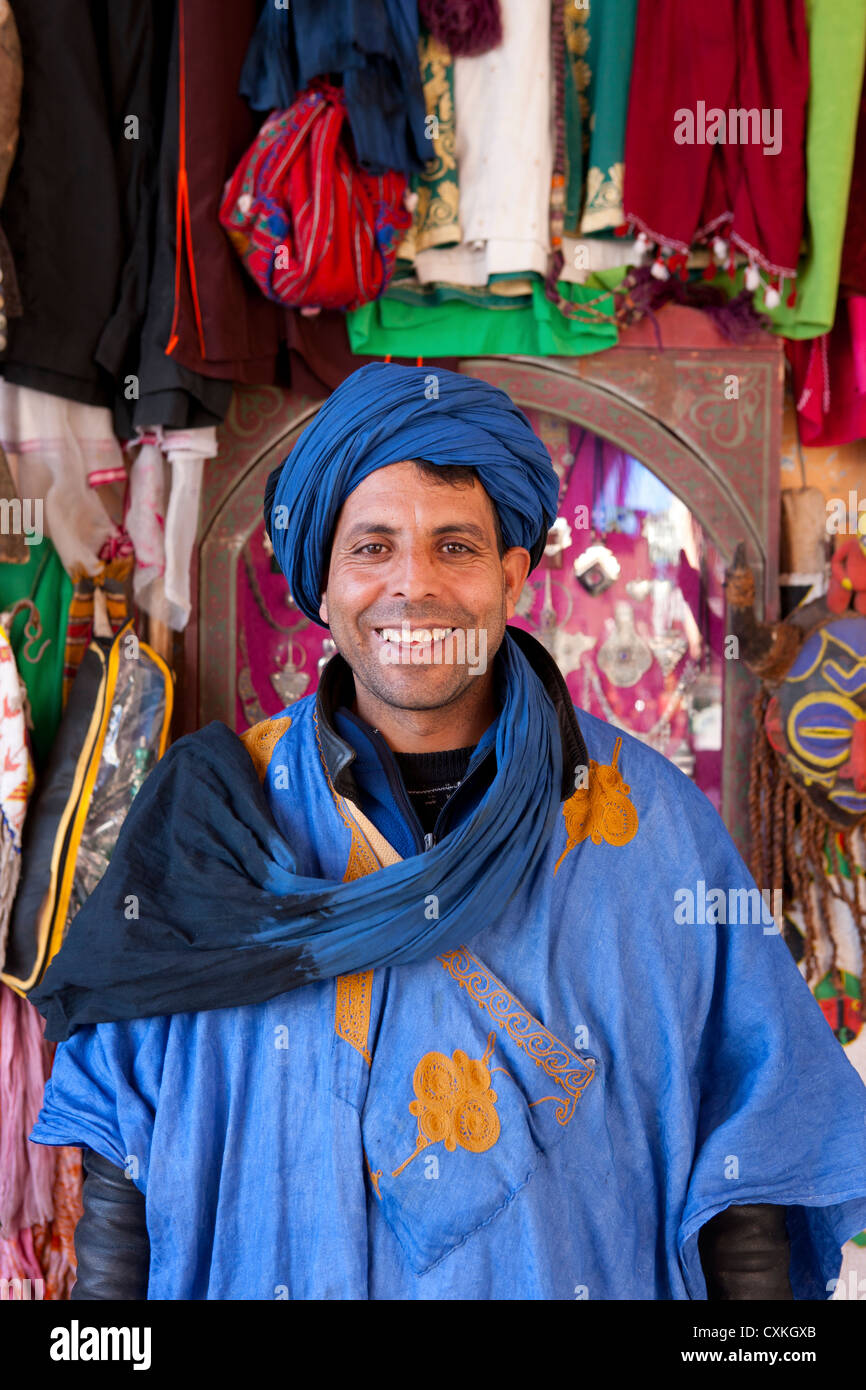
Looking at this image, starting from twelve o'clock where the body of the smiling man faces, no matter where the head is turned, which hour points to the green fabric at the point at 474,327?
The green fabric is roughly at 6 o'clock from the smiling man.

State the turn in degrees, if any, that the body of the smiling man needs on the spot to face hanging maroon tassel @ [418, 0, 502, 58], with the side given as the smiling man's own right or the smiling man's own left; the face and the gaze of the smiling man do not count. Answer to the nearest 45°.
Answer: approximately 180°

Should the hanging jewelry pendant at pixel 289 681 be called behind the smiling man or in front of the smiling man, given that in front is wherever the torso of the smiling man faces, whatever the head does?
behind

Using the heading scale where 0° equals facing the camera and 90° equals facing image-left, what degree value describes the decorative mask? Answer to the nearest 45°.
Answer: approximately 0°

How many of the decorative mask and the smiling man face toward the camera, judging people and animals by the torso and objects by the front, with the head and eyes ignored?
2
